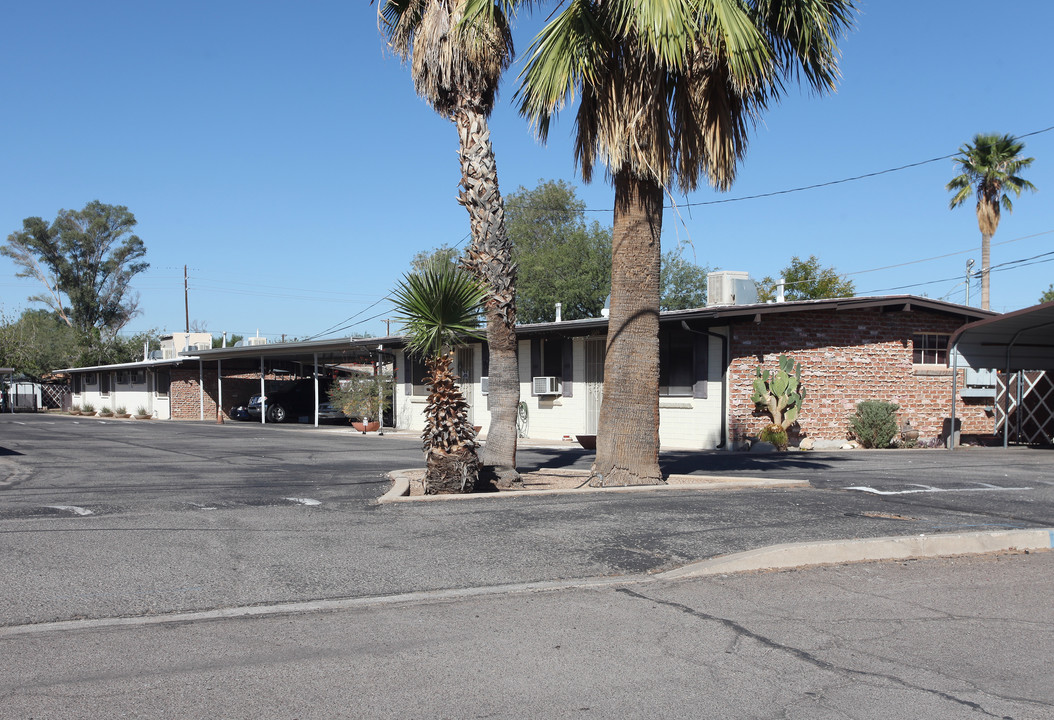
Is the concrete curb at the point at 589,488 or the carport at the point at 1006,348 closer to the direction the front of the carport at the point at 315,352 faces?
the concrete curb

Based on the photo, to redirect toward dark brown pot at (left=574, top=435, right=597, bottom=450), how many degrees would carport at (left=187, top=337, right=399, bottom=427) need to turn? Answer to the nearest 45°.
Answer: approximately 45° to its left

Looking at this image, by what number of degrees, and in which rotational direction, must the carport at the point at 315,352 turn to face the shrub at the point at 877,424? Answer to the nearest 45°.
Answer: approximately 90° to its left

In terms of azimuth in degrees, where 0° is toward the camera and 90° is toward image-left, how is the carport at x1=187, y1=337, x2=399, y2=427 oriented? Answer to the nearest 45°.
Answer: approximately 45°
